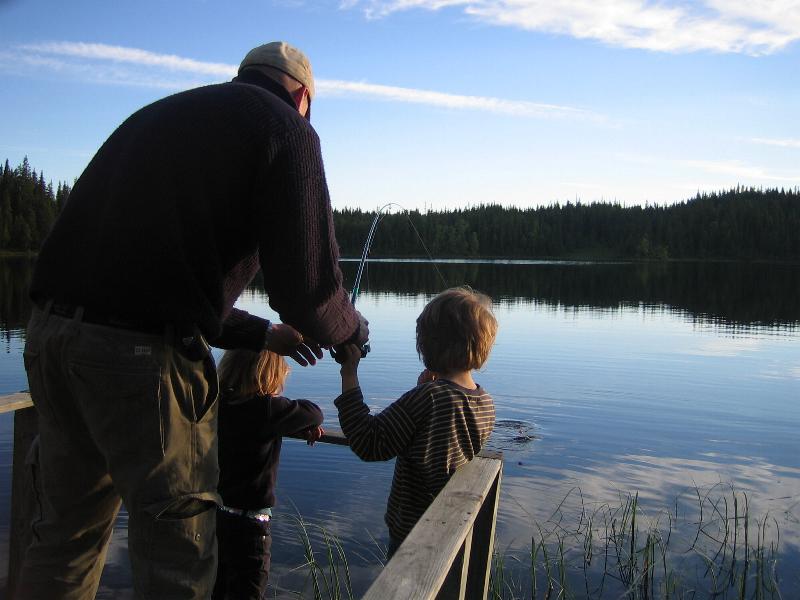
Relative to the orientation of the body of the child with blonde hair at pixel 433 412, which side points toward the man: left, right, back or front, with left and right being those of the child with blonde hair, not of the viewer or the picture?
left

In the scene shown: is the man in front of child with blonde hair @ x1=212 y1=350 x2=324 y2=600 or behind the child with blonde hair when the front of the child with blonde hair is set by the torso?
behind

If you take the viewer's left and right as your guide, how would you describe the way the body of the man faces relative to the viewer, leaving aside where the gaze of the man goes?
facing away from the viewer and to the right of the viewer

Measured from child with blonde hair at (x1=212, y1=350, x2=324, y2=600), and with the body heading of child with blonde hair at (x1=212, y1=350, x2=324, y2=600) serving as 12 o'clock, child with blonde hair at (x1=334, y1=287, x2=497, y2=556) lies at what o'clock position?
child with blonde hair at (x1=334, y1=287, x2=497, y2=556) is roughly at 3 o'clock from child with blonde hair at (x1=212, y1=350, x2=324, y2=600).

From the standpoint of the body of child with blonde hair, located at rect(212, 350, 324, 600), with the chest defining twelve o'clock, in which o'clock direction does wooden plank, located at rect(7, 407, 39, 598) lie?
The wooden plank is roughly at 8 o'clock from the child with blonde hair.

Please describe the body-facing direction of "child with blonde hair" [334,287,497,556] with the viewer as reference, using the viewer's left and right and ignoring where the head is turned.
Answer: facing away from the viewer and to the left of the viewer

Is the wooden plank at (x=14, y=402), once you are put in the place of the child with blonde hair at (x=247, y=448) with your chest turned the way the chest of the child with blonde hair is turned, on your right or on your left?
on your left

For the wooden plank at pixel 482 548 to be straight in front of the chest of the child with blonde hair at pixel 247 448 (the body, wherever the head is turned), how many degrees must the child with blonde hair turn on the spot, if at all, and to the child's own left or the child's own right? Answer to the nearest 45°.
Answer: approximately 90° to the child's own right

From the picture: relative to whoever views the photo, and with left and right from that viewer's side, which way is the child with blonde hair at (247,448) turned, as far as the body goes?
facing away from the viewer and to the right of the viewer

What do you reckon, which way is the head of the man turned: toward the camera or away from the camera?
away from the camera
